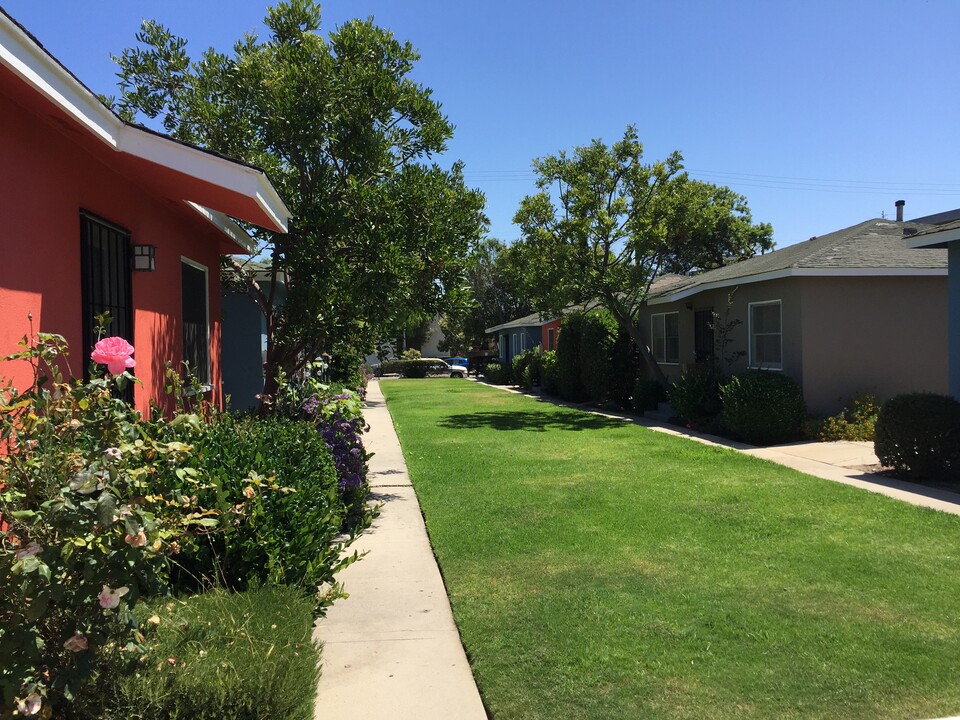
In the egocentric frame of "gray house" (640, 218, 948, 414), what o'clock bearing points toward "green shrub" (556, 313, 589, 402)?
The green shrub is roughly at 3 o'clock from the gray house.

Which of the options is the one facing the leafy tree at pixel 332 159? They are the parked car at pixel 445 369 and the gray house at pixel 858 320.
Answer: the gray house

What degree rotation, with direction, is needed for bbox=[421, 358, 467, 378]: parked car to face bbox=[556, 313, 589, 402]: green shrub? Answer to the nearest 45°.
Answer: approximately 90° to its right

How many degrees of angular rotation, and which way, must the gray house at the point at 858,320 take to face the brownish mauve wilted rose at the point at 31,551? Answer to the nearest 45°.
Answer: approximately 45° to its left

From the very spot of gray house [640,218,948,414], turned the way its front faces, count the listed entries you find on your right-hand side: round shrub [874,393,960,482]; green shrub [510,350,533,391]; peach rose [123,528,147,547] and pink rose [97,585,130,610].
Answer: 1

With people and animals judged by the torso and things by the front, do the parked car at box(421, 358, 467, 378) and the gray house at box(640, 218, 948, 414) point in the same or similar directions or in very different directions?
very different directions

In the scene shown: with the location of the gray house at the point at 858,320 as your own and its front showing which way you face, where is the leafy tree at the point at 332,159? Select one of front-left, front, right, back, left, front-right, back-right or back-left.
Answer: front

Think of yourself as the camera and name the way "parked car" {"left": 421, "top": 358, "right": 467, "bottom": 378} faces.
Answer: facing to the right of the viewer

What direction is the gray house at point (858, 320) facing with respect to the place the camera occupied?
facing the viewer and to the left of the viewer
